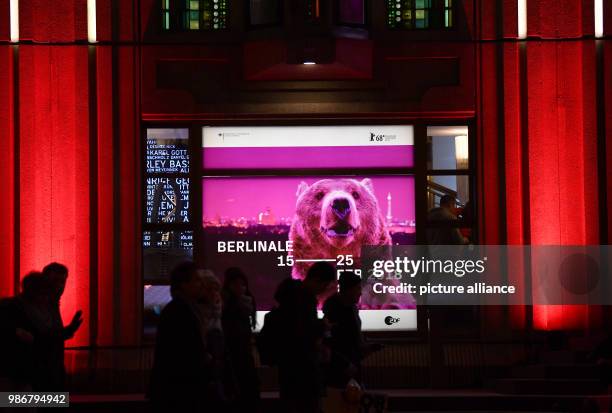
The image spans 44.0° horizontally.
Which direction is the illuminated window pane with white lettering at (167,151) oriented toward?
toward the camera

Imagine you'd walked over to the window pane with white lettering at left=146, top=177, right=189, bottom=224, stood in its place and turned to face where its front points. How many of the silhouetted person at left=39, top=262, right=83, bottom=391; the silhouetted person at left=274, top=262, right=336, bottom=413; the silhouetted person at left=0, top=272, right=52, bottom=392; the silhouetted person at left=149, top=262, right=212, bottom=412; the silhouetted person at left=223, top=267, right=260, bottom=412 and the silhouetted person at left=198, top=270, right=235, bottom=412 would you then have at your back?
0

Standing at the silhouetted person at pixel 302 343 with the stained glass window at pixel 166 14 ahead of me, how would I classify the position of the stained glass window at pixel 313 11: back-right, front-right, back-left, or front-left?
front-right

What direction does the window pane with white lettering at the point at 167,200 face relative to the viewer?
toward the camera

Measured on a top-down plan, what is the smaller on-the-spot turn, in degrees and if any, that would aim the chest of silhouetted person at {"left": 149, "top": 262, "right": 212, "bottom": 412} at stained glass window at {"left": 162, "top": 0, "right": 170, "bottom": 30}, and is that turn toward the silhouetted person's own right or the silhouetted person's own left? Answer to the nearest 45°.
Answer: approximately 90° to the silhouetted person's own left

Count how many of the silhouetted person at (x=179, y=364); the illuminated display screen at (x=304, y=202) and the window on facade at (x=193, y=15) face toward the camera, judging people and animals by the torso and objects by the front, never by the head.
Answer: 2

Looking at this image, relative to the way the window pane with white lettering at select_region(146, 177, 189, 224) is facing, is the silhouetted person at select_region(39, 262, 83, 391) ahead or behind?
ahead

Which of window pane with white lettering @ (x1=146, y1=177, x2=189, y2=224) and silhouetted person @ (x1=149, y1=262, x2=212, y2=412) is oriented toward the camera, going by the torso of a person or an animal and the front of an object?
the window pane with white lettering

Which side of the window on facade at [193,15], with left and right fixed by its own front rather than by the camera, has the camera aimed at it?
front

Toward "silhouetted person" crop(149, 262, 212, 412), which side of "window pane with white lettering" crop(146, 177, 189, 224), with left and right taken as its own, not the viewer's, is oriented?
front

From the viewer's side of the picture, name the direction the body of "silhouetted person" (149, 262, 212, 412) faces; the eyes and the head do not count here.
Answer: to the viewer's right

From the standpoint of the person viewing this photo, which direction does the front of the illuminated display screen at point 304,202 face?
facing the viewer

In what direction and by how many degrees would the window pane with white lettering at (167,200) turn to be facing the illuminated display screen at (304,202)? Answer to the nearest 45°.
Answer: approximately 90° to its left

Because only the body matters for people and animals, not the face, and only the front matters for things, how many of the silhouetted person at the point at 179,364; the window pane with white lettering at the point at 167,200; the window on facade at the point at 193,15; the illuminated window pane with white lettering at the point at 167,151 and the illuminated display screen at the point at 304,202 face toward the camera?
4

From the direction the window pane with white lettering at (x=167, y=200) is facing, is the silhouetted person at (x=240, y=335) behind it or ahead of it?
ahead

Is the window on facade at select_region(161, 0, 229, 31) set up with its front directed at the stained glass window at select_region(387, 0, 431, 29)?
no

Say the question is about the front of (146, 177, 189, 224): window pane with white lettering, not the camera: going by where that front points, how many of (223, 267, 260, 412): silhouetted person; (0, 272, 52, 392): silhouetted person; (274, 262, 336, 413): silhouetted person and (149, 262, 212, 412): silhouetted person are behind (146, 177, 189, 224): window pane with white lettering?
0
